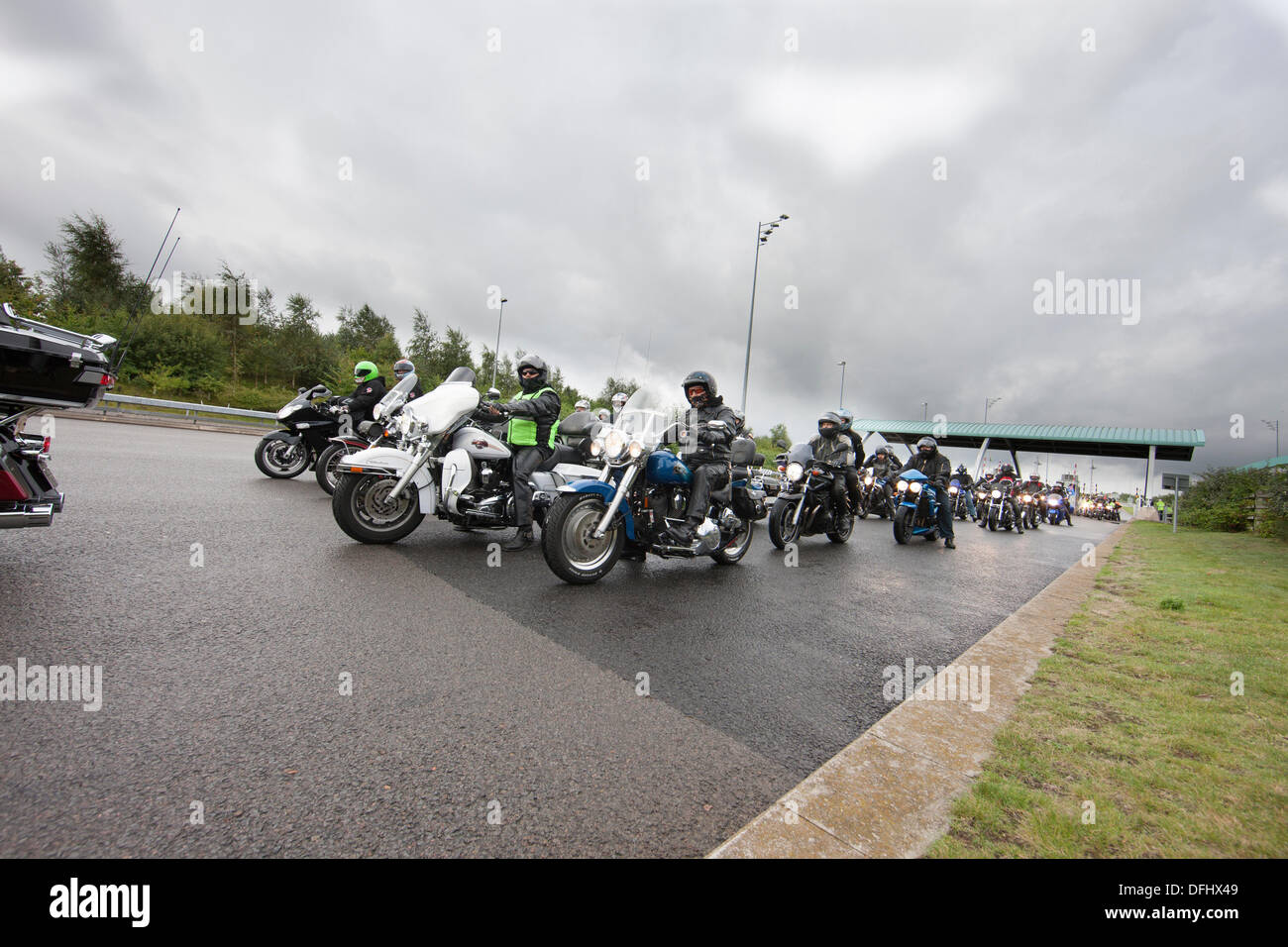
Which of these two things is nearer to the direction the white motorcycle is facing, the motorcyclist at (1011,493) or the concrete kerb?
the concrete kerb

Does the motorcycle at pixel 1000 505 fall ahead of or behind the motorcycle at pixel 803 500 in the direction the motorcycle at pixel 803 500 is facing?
behind

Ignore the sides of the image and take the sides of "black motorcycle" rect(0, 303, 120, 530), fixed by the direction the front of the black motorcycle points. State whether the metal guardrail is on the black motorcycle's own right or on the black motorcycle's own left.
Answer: on the black motorcycle's own right

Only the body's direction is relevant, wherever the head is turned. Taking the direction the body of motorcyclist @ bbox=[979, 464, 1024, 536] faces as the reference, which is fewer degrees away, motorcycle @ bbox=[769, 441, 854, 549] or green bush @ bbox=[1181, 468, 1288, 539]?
the motorcycle

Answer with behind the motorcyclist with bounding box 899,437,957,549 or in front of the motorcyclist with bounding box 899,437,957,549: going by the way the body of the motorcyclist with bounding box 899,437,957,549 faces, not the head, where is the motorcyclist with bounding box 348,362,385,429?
in front

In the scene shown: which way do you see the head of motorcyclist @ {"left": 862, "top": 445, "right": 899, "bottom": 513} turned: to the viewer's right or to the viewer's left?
to the viewer's left

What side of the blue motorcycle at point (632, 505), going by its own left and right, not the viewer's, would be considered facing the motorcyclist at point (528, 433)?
right

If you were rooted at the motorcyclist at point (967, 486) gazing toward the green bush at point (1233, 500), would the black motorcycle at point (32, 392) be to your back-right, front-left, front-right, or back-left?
back-right
